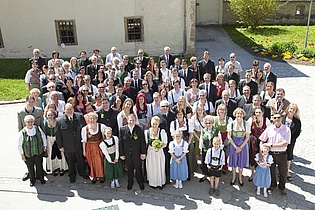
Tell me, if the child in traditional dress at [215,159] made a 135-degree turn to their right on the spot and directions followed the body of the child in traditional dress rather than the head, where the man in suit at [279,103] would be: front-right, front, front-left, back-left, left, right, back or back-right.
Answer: right

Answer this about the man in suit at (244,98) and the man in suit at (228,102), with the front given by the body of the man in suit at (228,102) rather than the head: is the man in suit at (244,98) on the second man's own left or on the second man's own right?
on the second man's own left

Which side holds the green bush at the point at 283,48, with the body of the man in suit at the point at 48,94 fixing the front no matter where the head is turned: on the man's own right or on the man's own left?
on the man's own left

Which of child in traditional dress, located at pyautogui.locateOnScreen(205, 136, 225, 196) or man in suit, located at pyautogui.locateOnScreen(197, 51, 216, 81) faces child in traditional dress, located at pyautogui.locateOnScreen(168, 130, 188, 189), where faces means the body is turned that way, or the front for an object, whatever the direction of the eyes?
the man in suit

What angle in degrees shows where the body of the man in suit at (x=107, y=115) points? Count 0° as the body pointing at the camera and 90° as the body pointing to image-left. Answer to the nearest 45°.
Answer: approximately 0°

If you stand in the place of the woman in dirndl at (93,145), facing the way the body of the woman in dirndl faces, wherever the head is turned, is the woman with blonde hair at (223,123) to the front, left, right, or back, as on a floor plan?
left

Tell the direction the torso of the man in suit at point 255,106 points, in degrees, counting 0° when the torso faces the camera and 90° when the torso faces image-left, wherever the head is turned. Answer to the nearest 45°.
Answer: approximately 0°

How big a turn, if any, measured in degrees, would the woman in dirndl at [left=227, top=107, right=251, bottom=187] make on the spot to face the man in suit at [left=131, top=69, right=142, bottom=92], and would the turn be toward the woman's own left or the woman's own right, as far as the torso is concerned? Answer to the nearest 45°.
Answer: approximately 135° to the woman's own right

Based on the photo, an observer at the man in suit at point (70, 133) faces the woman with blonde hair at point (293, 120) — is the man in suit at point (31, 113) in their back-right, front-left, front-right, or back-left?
back-left
